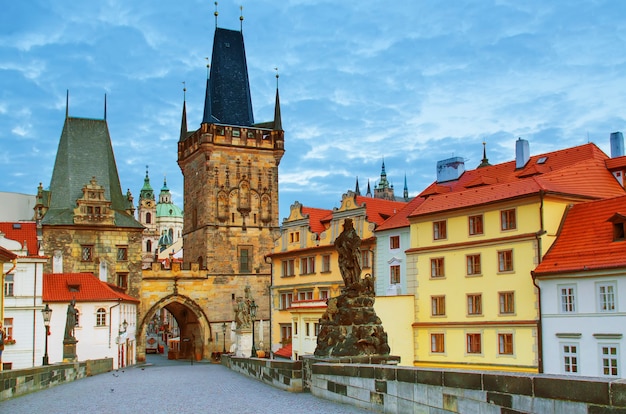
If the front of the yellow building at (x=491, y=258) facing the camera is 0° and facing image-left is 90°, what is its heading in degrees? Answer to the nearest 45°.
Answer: approximately 45°

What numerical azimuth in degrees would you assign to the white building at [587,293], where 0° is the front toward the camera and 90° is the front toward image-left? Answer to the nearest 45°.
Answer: approximately 45°

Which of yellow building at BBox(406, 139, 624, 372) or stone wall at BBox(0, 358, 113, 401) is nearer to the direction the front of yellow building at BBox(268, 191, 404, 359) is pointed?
the stone wall

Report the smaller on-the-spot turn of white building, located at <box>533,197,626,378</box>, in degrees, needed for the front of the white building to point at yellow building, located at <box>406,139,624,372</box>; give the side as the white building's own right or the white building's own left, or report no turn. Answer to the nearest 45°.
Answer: approximately 90° to the white building's own right

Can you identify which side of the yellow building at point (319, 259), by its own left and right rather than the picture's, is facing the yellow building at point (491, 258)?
left

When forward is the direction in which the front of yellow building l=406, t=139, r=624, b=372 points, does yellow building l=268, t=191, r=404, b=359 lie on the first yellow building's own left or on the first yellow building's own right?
on the first yellow building's own right

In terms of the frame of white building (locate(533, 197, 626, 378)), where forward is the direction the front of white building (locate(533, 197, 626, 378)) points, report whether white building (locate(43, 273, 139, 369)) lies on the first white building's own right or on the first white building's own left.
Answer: on the first white building's own right

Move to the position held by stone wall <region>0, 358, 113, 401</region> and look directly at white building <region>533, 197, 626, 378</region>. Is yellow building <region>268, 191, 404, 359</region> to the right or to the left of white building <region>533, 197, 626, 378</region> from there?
left
